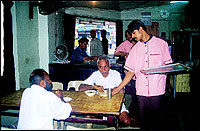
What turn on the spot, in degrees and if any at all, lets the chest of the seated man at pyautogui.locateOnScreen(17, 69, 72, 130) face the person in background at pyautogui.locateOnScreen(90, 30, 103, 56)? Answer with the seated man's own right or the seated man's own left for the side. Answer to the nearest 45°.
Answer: approximately 45° to the seated man's own left

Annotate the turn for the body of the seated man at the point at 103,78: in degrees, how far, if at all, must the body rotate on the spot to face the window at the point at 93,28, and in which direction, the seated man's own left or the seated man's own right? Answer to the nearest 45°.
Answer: approximately 180°

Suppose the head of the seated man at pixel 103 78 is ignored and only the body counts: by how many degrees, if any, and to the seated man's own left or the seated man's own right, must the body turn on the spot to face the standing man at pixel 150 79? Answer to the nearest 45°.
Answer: approximately 45° to the seated man's own left

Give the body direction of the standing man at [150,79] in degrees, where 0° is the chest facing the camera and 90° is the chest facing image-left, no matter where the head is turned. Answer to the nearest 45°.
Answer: approximately 45°

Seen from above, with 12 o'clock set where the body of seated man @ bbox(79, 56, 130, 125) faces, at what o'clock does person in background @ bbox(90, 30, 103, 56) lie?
The person in background is roughly at 6 o'clock from the seated man.

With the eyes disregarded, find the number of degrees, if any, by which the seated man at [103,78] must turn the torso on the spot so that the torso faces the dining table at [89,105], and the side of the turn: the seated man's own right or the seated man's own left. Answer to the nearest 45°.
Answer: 0° — they already face it

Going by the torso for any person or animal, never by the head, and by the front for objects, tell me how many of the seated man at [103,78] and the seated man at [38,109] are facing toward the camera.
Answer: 1

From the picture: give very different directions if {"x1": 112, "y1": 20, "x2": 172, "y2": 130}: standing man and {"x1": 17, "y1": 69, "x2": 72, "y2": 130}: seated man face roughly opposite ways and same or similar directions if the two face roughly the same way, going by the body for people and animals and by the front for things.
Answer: very different directions
